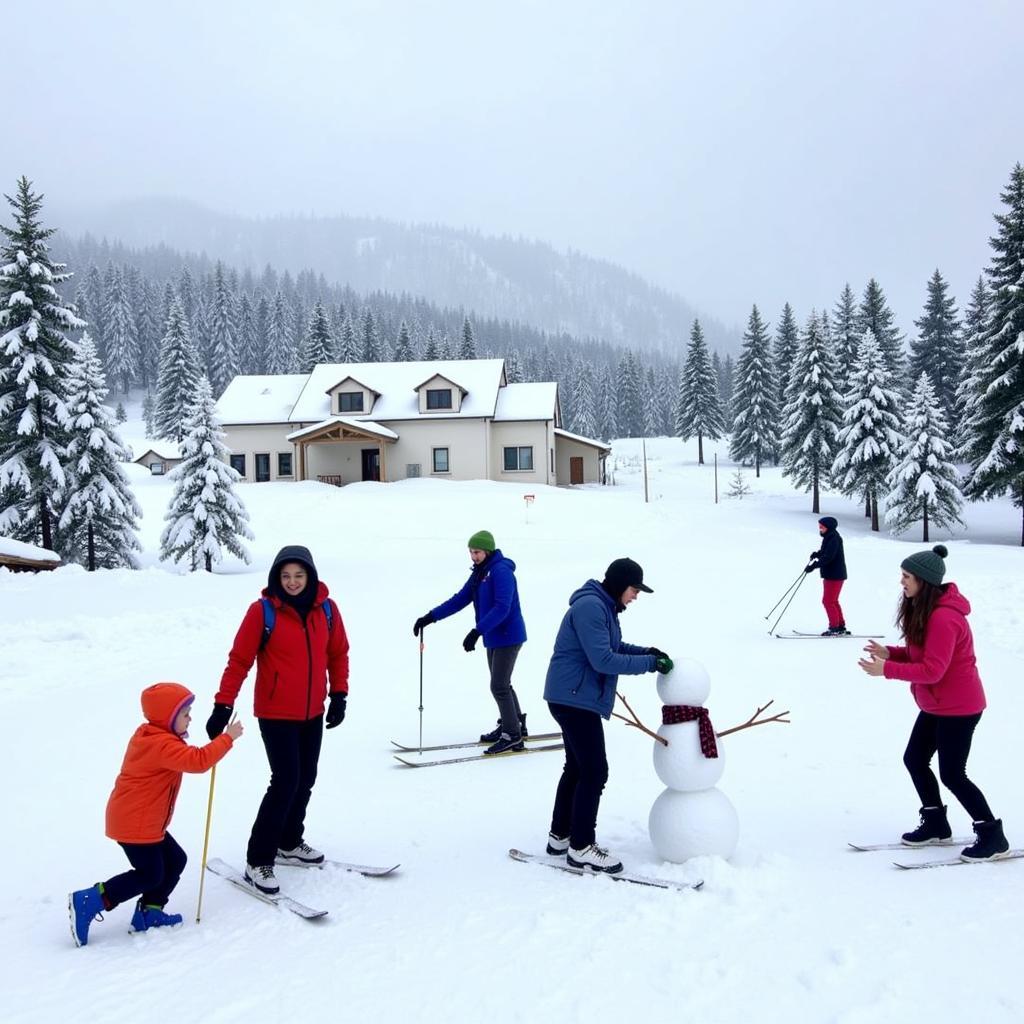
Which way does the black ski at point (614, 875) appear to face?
to the viewer's right

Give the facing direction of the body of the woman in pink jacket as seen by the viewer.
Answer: to the viewer's left

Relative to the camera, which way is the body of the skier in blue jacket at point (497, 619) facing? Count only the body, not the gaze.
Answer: to the viewer's left

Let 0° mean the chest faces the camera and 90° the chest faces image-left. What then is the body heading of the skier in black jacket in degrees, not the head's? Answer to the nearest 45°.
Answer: approximately 90°

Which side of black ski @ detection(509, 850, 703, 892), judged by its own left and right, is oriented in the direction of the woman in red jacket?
back

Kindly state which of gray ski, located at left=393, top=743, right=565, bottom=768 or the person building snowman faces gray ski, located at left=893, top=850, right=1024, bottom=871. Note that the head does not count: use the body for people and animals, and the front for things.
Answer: the person building snowman

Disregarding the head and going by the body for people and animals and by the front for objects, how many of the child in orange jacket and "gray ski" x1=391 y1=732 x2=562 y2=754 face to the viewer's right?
1

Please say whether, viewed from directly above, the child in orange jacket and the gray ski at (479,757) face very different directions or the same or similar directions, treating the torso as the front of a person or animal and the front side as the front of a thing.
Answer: very different directions

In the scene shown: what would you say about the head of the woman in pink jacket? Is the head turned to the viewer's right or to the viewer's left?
to the viewer's left

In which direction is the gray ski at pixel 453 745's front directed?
to the viewer's left

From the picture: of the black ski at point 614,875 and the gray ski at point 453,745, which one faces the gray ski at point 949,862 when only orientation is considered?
the black ski at point 614,875

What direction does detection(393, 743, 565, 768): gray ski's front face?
to the viewer's left
